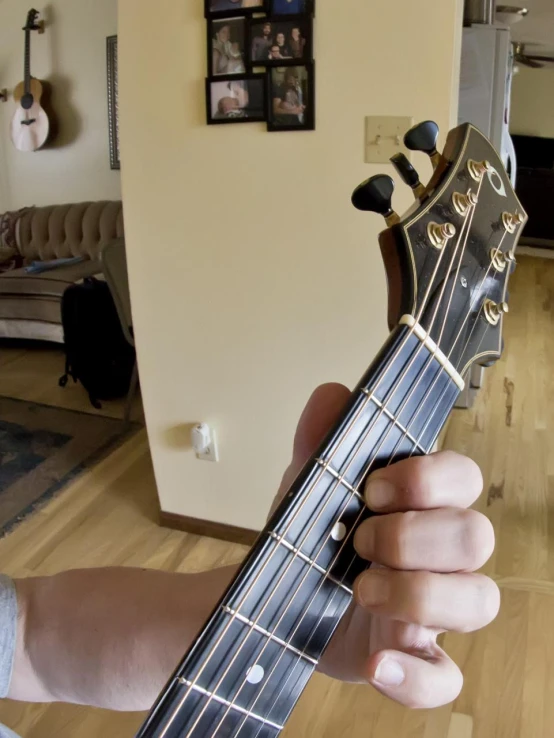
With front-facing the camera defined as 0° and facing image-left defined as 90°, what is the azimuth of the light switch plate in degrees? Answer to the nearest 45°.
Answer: approximately 0°

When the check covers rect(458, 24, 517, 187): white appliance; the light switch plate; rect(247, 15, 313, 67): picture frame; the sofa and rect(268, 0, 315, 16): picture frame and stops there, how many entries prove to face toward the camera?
4

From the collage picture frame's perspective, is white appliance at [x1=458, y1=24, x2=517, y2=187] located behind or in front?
behind

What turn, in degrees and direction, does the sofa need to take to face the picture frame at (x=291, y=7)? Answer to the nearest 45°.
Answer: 0° — it already faces it
